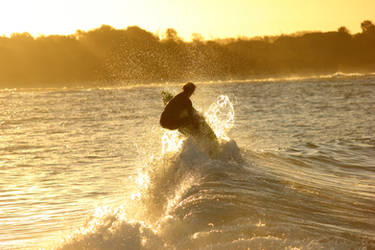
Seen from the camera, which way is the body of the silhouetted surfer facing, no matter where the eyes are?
to the viewer's right
